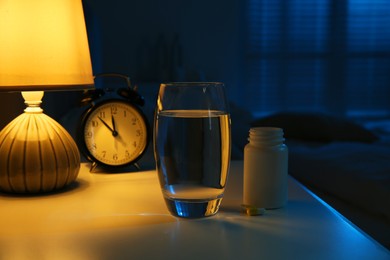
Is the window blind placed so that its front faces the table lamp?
yes

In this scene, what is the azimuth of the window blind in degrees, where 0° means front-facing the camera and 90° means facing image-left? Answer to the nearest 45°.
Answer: approximately 0°

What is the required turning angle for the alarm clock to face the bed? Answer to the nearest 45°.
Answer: approximately 135° to its left

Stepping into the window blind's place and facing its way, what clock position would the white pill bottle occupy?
The white pill bottle is roughly at 12 o'clock from the window blind.

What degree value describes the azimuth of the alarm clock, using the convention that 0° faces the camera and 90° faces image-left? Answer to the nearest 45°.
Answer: approximately 0°

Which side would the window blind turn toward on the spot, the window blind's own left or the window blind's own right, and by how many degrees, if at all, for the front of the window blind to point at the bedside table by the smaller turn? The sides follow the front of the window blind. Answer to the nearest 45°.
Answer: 0° — it already faces it

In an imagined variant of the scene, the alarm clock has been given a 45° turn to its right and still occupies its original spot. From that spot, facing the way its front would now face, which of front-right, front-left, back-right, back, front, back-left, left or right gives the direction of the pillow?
back

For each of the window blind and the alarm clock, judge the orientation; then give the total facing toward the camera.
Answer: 2

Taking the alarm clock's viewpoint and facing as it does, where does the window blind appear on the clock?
The window blind is roughly at 7 o'clock from the alarm clock.

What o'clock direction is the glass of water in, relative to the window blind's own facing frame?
The glass of water is roughly at 12 o'clock from the window blind.

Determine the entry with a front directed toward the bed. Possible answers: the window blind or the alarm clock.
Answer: the window blind
